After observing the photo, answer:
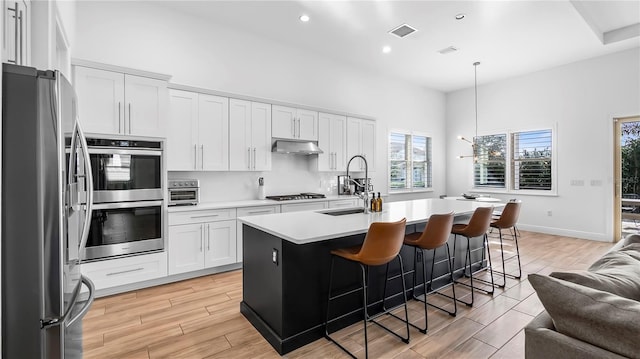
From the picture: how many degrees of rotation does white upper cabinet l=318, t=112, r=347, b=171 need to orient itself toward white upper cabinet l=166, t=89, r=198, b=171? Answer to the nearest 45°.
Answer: approximately 90° to its right

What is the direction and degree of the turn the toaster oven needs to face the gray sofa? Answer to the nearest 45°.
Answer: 0° — it already faces it

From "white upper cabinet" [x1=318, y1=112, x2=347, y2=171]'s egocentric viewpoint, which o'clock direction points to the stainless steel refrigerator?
The stainless steel refrigerator is roughly at 2 o'clock from the white upper cabinet.

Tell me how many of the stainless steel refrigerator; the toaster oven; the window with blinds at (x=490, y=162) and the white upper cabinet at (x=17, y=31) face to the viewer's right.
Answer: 2

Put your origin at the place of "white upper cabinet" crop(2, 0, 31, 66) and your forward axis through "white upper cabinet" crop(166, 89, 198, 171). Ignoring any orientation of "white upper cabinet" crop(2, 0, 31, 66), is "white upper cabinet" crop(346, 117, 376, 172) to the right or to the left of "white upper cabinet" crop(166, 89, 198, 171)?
right

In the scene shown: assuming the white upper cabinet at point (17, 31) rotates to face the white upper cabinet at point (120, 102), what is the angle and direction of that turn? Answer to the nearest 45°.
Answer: approximately 45° to its left

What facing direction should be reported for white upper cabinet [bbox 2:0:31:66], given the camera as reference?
facing to the right of the viewer

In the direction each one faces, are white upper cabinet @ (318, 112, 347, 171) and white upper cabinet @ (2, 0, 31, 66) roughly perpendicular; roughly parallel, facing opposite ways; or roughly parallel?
roughly perpendicular

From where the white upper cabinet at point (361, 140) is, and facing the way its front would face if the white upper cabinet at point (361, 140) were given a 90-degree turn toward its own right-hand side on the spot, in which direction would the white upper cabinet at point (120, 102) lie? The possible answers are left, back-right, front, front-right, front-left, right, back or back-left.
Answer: front

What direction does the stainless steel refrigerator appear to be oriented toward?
to the viewer's right
